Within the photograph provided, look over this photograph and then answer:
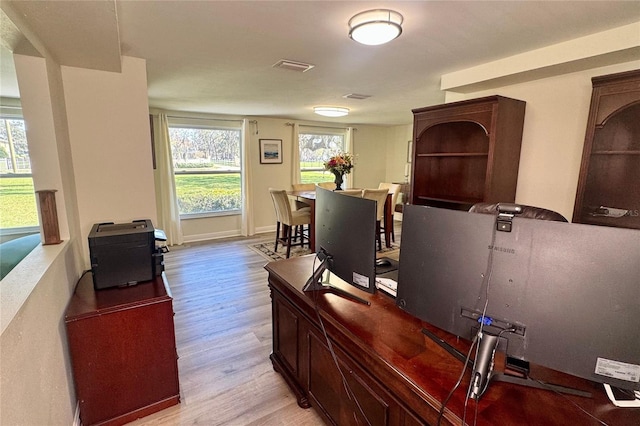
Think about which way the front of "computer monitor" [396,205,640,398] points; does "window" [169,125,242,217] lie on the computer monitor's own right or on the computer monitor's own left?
on the computer monitor's own left

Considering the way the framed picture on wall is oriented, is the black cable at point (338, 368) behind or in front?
in front

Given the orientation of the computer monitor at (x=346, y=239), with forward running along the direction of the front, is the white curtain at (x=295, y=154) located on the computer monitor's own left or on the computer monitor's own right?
on the computer monitor's own left

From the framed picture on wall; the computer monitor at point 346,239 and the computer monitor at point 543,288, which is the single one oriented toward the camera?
the framed picture on wall

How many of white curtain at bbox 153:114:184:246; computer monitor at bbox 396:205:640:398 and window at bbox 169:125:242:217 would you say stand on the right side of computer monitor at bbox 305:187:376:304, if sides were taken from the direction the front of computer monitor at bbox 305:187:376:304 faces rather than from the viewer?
1

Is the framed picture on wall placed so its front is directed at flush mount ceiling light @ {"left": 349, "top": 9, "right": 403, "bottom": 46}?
yes

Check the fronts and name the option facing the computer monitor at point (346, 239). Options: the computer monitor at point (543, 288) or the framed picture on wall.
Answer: the framed picture on wall

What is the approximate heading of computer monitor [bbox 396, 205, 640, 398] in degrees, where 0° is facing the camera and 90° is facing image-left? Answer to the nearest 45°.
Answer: approximately 225°

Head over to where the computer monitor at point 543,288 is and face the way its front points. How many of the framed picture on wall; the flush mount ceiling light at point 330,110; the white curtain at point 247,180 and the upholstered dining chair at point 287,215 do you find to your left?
4

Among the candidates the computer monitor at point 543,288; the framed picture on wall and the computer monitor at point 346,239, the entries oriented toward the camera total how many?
1

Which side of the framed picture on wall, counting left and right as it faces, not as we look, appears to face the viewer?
front

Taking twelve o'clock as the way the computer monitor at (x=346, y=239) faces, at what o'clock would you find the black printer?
The black printer is roughly at 8 o'clock from the computer monitor.

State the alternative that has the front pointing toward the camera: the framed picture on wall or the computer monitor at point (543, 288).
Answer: the framed picture on wall

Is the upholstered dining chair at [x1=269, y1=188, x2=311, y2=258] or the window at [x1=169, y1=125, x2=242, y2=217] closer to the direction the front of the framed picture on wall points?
the upholstered dining chair

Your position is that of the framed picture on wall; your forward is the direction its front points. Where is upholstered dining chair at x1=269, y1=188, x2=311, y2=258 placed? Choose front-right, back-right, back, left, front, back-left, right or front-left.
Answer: front
